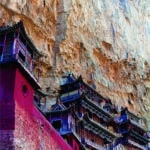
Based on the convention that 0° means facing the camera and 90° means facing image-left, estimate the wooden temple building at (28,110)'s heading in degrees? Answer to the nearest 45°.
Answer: approximately 315°

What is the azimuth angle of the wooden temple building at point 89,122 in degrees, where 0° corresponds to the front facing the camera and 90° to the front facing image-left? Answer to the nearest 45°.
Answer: approximately 315°
